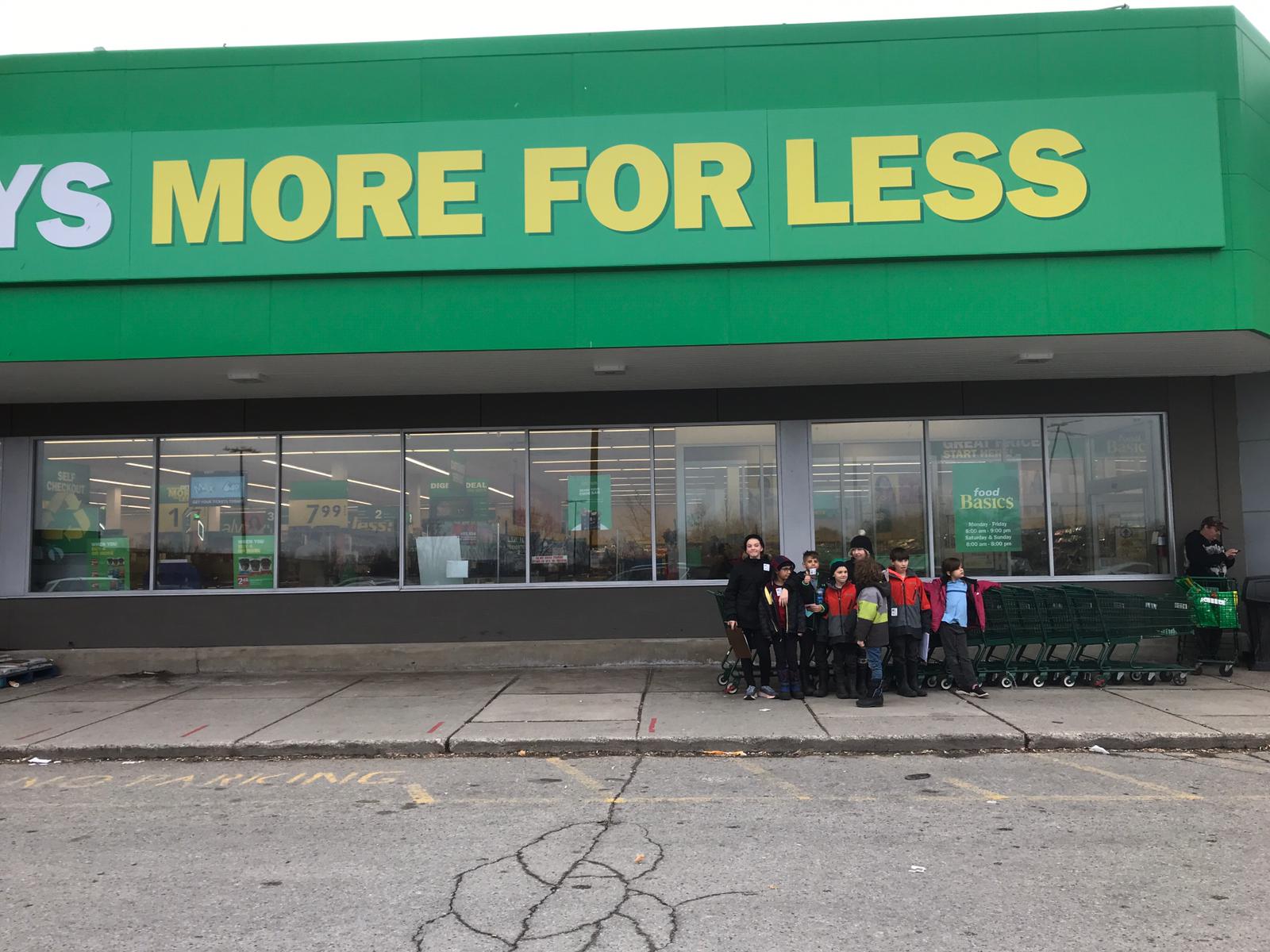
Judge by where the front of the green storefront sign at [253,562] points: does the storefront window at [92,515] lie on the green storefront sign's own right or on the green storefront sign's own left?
on the green storefront sign's own right

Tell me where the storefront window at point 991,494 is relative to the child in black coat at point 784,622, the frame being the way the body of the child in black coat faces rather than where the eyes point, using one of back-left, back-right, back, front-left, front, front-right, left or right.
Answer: back-left

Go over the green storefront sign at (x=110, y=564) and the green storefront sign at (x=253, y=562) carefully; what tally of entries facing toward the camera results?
2

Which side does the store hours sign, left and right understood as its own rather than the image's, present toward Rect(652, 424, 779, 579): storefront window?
right

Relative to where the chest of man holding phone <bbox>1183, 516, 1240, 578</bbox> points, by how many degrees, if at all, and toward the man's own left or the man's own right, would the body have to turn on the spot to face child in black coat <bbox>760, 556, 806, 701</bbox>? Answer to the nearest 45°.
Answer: approximately 90° to the man's own right

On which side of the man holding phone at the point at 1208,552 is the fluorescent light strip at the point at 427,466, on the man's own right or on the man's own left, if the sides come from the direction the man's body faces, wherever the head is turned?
on the man's own right

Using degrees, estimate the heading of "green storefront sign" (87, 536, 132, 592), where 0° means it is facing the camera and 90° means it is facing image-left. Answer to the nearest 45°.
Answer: approximately 0°

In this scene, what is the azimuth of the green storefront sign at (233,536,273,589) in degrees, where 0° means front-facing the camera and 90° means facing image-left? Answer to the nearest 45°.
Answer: approximately 0°
